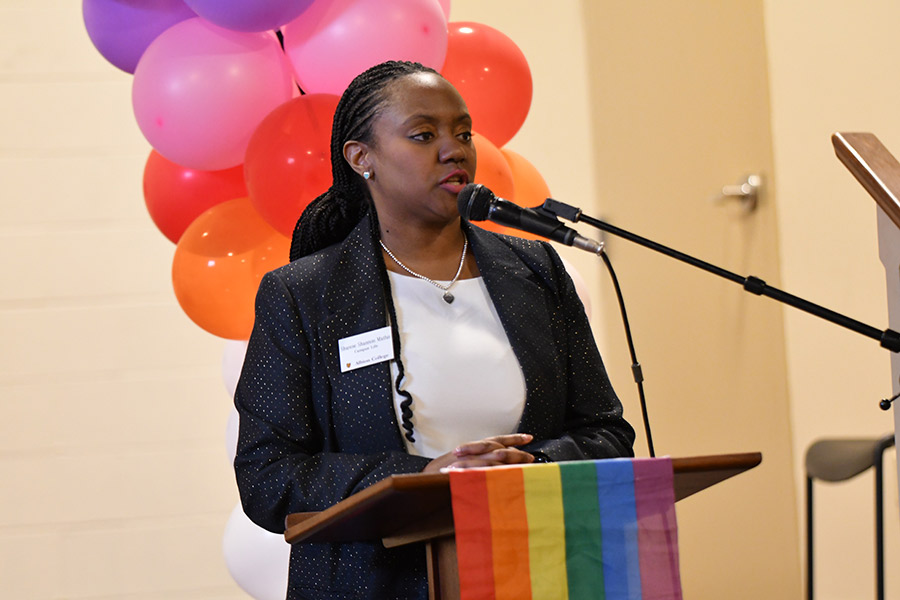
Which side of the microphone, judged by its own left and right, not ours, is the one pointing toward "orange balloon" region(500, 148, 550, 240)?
right

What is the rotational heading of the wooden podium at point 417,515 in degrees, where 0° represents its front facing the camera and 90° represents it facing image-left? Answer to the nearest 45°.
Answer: approximately 315°

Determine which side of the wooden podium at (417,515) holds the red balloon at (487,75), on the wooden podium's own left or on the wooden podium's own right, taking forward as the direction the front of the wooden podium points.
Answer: on the wooden podium's own left

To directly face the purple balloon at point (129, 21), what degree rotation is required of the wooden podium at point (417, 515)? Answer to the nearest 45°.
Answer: approximately 180°

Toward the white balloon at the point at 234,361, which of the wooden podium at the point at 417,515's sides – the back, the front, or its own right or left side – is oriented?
back

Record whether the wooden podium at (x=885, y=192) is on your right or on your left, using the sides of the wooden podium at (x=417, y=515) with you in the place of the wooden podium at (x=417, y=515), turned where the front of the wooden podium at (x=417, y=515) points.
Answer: on your left

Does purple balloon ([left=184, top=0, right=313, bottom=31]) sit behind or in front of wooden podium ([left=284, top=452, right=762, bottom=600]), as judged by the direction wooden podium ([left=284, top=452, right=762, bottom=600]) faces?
behind

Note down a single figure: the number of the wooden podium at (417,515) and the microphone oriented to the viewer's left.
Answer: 1

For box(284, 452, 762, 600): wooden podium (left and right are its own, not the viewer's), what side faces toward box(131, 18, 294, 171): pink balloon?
back

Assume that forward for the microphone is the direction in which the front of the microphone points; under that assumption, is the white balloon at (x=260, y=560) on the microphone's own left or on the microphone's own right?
on the microphone's own right

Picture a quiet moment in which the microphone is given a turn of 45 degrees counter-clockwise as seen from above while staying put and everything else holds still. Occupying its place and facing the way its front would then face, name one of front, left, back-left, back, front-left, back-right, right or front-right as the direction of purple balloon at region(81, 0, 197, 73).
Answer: right

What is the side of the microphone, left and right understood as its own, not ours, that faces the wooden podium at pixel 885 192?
back

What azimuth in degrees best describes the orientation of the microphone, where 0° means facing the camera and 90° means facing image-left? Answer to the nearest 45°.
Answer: approximately 90°
